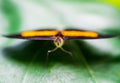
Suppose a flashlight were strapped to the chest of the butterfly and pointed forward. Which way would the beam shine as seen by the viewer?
toward the camera
